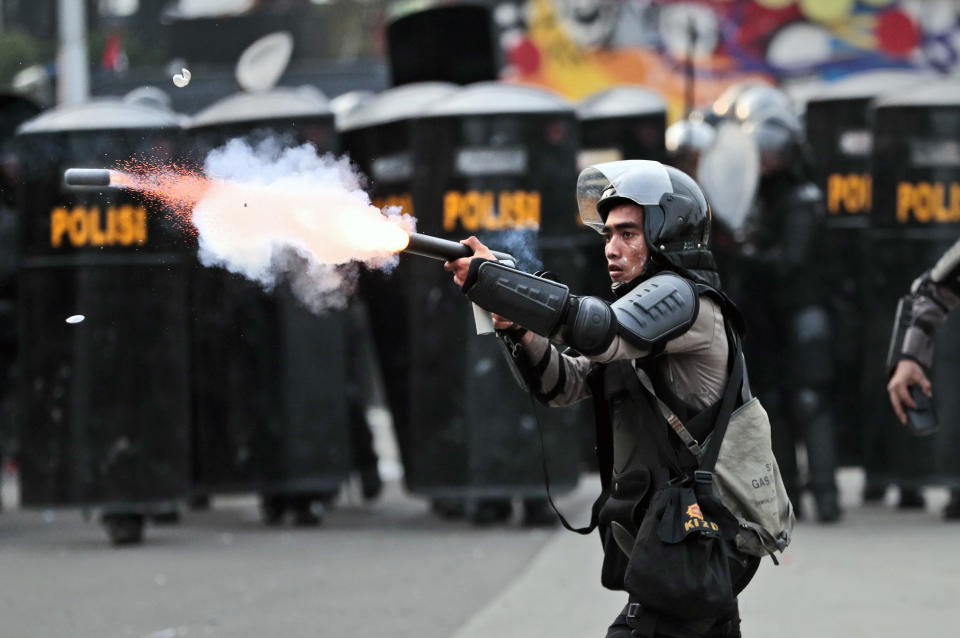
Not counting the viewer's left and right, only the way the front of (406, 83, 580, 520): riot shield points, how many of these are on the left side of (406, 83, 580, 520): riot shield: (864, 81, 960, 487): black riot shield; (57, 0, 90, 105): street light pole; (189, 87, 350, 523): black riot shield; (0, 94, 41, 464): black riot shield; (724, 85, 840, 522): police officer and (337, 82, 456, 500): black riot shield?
2

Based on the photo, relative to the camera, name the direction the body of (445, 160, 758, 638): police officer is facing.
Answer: to the viewer's left

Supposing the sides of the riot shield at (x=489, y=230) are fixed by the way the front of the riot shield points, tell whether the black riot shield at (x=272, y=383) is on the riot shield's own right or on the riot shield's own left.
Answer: on the riot shield's own right

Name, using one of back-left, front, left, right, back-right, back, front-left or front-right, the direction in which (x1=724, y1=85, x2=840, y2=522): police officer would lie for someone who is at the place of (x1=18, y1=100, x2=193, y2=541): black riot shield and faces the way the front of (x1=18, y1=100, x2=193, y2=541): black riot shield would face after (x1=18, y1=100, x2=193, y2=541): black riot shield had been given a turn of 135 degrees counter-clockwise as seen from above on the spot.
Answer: front-right

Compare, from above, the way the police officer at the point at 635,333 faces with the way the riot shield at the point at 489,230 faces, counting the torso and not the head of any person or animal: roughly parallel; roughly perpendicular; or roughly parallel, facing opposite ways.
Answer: roughly perpendicular

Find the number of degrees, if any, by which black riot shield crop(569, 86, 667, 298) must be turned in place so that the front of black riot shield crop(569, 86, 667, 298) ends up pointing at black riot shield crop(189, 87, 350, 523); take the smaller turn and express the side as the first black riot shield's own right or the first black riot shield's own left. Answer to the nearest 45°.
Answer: approximately 45° to the first black riot shield's own right

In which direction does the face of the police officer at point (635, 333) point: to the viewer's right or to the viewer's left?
to the viewer's left

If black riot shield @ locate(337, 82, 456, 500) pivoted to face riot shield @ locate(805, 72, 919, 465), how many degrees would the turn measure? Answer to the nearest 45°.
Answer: approximately 135° to its left

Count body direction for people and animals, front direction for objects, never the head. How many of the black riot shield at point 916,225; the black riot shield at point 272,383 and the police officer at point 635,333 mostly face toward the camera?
2

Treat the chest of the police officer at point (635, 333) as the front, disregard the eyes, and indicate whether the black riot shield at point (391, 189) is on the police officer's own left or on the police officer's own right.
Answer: on the police officer's own right

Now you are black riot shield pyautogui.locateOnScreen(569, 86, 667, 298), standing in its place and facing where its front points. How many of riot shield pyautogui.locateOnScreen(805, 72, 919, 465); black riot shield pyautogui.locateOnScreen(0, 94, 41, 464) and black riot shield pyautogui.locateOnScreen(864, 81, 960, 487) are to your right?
1

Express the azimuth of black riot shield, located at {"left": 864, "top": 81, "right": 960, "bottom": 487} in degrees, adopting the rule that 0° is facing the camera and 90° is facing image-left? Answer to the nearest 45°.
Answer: approximately 0°

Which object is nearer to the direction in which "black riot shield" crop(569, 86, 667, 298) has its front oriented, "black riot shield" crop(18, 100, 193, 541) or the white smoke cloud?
the white smoke cloud

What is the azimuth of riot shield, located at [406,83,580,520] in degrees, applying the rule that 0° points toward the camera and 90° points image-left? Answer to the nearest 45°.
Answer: approximately 0°
